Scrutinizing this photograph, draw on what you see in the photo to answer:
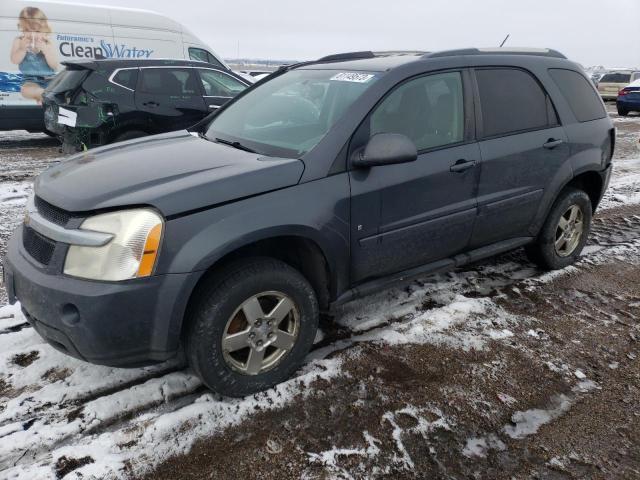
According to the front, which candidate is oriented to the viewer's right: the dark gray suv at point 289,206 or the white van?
the white van

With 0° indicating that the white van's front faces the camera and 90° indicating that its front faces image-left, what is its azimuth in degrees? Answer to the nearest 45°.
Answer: approximately 270°

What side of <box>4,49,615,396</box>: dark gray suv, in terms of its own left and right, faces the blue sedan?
back

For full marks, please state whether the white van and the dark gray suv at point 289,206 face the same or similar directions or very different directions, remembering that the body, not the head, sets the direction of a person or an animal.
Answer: very different directions

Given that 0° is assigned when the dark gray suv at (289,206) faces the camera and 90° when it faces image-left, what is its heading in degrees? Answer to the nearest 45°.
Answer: approximately 45°

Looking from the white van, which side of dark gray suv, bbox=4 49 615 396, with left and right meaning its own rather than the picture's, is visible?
right

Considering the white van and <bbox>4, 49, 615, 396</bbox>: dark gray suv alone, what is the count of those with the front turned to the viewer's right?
1

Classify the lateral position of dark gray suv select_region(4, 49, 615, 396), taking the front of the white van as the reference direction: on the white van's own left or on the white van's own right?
on the white van's own right
